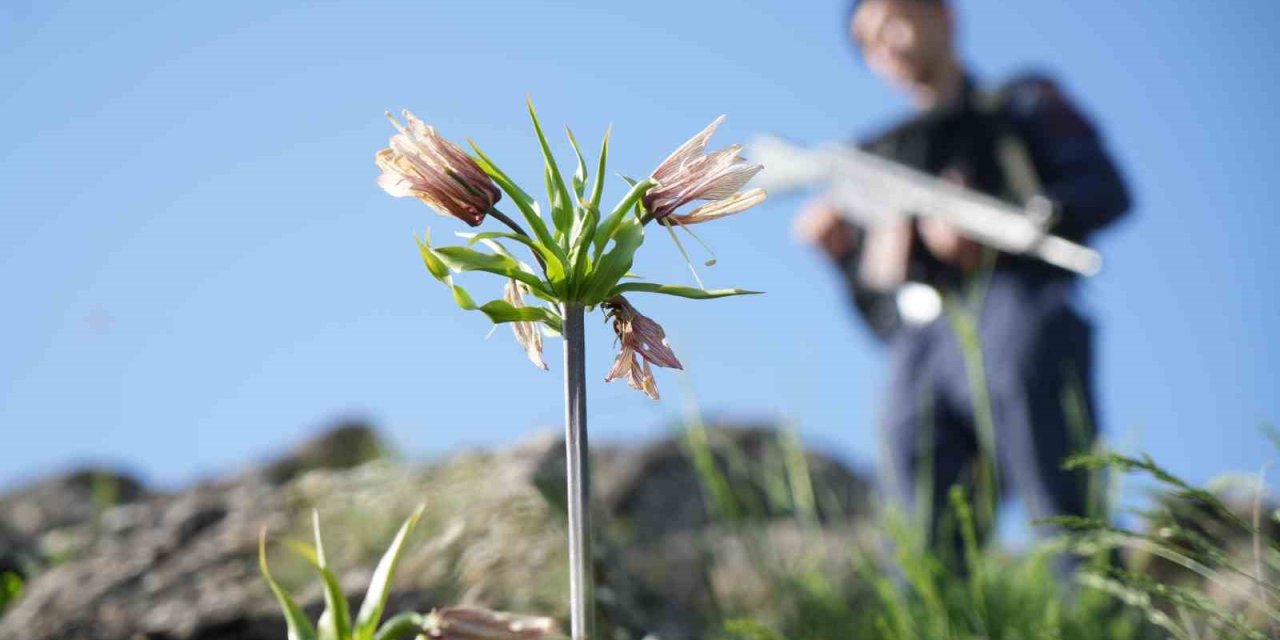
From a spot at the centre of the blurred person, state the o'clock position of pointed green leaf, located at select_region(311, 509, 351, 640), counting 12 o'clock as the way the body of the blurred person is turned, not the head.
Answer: The pointed green leaf is roughly at 11 o'clock from the blurred person.

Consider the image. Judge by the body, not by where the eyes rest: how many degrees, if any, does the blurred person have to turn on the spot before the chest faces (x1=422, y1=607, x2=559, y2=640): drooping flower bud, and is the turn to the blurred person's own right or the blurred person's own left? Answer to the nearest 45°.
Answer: approximately 45° to the blurred person's own left

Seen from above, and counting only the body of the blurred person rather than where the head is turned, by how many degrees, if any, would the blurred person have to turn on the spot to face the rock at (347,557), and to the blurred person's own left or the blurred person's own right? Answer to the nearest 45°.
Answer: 0° — they already face it

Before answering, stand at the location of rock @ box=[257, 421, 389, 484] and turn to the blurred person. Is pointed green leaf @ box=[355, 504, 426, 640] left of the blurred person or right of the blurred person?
right

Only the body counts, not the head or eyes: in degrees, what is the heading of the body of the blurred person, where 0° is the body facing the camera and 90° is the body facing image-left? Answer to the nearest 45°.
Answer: approximately 45°
